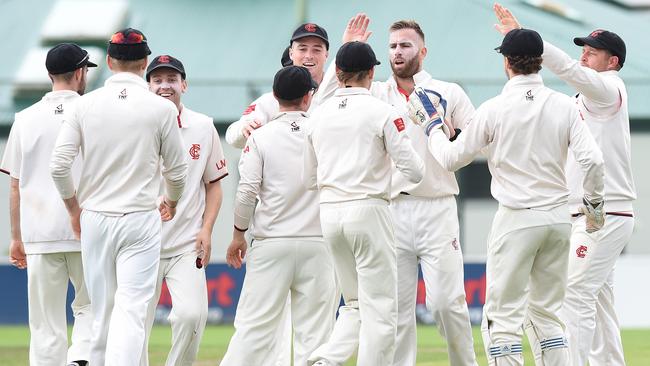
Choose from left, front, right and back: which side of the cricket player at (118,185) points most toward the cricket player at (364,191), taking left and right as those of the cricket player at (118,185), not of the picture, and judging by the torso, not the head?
right

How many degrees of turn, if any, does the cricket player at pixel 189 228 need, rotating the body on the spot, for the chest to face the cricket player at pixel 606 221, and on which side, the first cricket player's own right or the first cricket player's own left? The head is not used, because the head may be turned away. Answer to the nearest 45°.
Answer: approximately 90° to the first cricket player's own left

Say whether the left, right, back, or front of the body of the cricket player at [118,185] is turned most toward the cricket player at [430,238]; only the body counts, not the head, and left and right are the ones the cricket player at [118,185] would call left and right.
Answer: right

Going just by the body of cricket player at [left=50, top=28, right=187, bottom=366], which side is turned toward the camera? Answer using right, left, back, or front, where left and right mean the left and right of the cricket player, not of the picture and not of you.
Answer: back

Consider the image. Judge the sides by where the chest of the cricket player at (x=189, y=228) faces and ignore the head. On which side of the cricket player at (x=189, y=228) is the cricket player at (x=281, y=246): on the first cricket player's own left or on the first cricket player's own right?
on the first cricket player's own left

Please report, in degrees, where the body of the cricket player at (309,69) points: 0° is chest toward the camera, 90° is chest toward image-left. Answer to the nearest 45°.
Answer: approximately 0°

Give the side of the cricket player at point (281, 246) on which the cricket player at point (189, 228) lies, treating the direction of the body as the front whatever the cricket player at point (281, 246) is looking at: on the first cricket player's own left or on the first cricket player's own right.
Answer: on the first cricket player's own left

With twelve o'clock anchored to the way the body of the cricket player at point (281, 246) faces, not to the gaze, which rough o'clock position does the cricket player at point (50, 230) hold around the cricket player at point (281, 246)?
the cricket player at point (50, 230) is roughly at 9 o'clock from the cricket player at point (281, 246).

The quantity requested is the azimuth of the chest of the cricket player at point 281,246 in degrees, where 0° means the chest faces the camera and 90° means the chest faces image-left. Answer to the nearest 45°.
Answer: approximately 180°

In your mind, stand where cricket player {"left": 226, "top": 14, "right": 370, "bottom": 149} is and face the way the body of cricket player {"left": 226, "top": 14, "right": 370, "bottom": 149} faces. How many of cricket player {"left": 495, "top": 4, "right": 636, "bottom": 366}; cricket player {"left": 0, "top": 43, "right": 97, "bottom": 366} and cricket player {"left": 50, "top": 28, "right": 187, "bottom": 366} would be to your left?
1

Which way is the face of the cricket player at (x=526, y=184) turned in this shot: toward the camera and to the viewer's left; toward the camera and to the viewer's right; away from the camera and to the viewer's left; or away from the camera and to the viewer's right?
away from the camera and to the viewer's left
